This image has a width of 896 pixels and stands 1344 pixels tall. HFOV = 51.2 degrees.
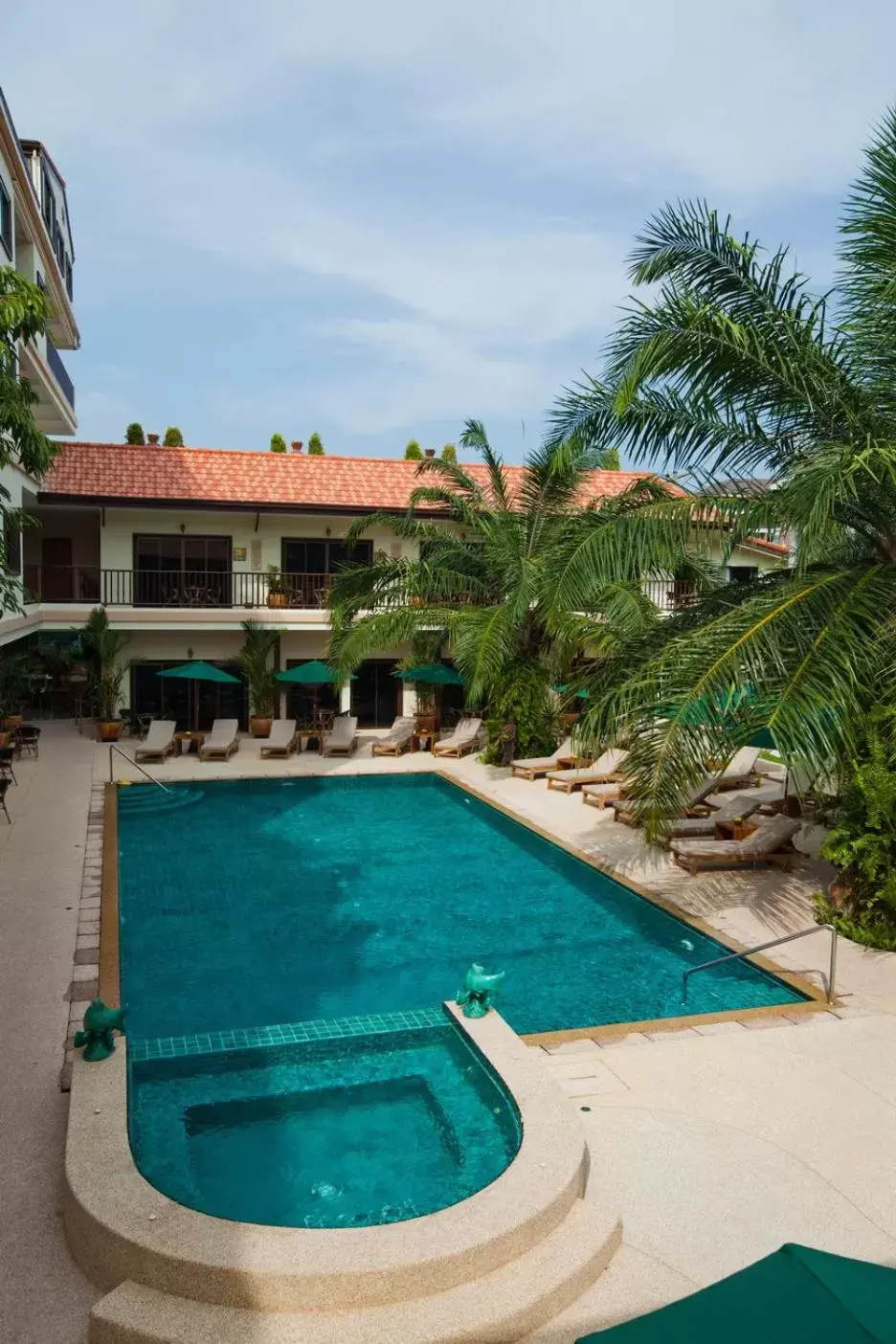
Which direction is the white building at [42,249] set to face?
to the viewer's right

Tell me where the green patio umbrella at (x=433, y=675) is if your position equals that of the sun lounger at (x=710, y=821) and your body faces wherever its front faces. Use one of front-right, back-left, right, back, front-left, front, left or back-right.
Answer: front-right

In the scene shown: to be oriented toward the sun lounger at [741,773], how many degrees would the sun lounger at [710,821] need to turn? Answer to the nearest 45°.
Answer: approximately 90° to its right

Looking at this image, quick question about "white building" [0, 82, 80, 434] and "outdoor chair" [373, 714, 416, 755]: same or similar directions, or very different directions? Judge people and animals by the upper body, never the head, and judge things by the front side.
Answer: very different directions

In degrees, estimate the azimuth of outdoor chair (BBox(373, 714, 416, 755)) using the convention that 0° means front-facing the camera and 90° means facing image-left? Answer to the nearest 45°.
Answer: approximately 45°

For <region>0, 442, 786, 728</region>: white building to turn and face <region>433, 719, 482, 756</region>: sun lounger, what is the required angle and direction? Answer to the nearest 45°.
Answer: approximately 45° to its left

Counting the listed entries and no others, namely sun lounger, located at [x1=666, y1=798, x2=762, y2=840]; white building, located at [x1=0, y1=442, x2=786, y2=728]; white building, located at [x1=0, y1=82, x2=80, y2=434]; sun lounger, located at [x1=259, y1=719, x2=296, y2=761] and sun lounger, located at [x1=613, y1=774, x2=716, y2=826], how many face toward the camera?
2

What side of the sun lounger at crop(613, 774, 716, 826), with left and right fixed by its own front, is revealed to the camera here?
left

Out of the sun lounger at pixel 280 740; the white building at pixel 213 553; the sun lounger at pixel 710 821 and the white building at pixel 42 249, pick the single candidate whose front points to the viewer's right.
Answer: the white building at pixel 42 249

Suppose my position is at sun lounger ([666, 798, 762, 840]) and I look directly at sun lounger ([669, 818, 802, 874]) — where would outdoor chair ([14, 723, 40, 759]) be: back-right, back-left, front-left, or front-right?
back-right

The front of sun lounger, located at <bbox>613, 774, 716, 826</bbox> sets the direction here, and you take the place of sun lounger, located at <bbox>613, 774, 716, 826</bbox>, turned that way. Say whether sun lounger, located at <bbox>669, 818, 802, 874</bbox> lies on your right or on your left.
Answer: on your left

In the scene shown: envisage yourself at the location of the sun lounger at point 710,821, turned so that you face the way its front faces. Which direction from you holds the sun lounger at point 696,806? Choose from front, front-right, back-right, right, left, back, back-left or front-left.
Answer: right

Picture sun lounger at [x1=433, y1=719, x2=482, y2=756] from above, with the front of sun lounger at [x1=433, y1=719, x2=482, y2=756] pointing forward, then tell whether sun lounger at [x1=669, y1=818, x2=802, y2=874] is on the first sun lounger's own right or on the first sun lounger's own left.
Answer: on the first sun lounger's own left

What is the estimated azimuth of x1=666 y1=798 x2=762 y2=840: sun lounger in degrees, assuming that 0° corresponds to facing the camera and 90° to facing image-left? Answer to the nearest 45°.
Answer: approximately 90°
